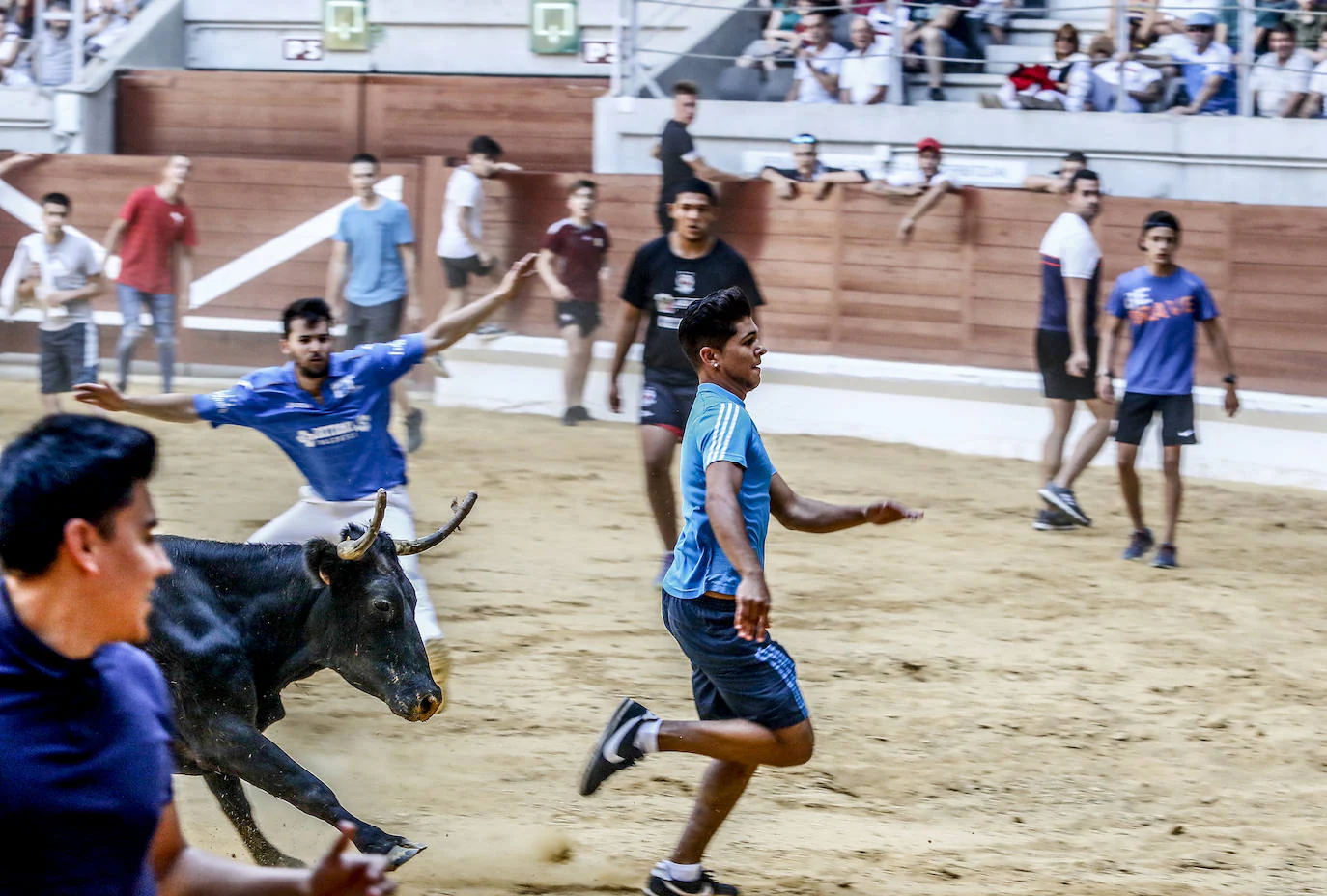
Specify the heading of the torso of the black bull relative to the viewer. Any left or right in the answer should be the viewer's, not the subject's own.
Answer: facing to the right of the viewer

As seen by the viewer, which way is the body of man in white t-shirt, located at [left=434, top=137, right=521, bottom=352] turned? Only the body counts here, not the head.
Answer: to the viewer's right

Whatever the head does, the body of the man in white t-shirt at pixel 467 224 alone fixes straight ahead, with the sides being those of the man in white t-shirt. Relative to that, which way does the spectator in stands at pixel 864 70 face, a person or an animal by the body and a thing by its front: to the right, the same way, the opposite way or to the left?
to the right

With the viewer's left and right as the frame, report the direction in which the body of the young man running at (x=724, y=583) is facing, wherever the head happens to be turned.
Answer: facing to the right of the viewer

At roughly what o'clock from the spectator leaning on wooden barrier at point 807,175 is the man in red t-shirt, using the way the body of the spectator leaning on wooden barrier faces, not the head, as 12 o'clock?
The man in red t-shirt is roughly at 3 o'clock from the spectator leaning on wooden barrier.

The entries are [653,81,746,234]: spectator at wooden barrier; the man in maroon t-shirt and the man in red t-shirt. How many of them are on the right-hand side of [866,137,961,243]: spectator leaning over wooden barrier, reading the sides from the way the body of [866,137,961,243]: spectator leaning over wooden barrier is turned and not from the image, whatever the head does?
3

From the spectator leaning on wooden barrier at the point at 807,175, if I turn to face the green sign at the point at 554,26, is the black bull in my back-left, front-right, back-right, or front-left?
back-left
